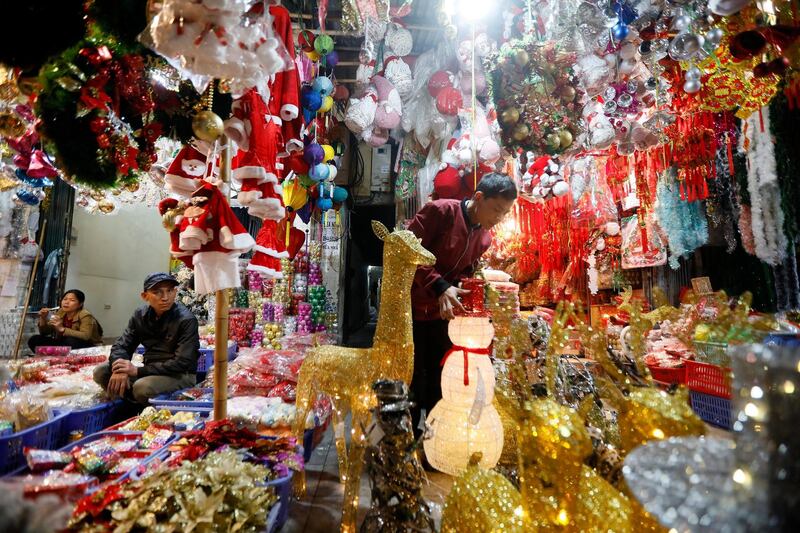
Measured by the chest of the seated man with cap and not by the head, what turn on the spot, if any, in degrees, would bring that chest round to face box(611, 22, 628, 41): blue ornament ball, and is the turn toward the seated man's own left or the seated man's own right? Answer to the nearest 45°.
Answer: approximately 90° to the seated man's own left

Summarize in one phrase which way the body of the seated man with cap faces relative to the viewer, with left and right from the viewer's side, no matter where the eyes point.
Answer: facing the viewer and to the left of the viewer

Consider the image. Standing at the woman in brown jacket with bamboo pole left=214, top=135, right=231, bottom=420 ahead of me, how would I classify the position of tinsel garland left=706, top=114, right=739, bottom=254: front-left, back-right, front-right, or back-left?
front-left

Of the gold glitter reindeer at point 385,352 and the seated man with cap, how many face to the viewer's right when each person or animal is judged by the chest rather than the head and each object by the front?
1

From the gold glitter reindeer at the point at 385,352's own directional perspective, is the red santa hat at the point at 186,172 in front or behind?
behind

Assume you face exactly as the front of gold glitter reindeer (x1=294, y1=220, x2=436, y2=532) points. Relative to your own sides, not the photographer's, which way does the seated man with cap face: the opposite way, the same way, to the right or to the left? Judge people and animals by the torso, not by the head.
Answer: to the right

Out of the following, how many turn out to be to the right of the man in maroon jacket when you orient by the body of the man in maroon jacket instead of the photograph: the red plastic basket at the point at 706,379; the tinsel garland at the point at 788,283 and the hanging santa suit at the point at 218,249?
1

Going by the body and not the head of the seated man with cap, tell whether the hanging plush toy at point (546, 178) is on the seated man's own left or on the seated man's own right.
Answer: on the seated man's own left

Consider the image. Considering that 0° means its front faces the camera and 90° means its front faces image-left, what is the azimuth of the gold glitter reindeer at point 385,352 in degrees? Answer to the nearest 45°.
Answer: approximately 270°

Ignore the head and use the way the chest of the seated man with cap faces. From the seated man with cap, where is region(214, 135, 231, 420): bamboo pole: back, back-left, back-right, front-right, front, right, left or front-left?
front-left

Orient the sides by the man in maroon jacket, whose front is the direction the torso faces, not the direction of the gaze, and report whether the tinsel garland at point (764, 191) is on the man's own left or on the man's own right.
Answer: on the man's own left
